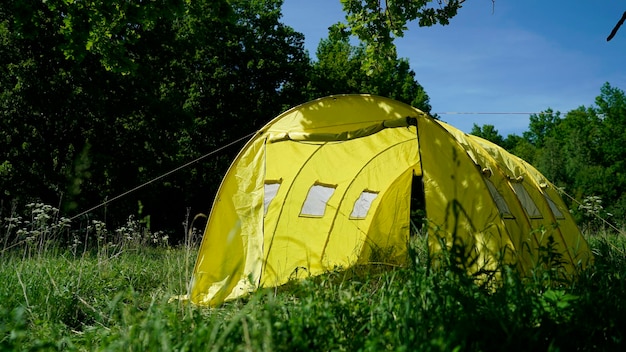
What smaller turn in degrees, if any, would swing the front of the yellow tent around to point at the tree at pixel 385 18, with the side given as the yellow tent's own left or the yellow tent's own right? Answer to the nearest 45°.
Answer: approximately 135° to the yellow tent's own right

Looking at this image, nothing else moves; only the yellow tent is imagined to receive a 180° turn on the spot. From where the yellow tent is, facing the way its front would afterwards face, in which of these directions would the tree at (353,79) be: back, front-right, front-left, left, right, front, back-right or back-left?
front-left

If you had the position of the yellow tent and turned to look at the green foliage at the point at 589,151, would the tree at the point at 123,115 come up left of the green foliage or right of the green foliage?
left

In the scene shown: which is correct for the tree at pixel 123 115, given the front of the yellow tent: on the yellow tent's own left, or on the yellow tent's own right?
on the yellow tent's own right

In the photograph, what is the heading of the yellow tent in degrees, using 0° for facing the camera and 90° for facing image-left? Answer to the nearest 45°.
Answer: approximately 45°

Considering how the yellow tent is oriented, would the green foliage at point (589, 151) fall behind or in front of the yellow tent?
behind
